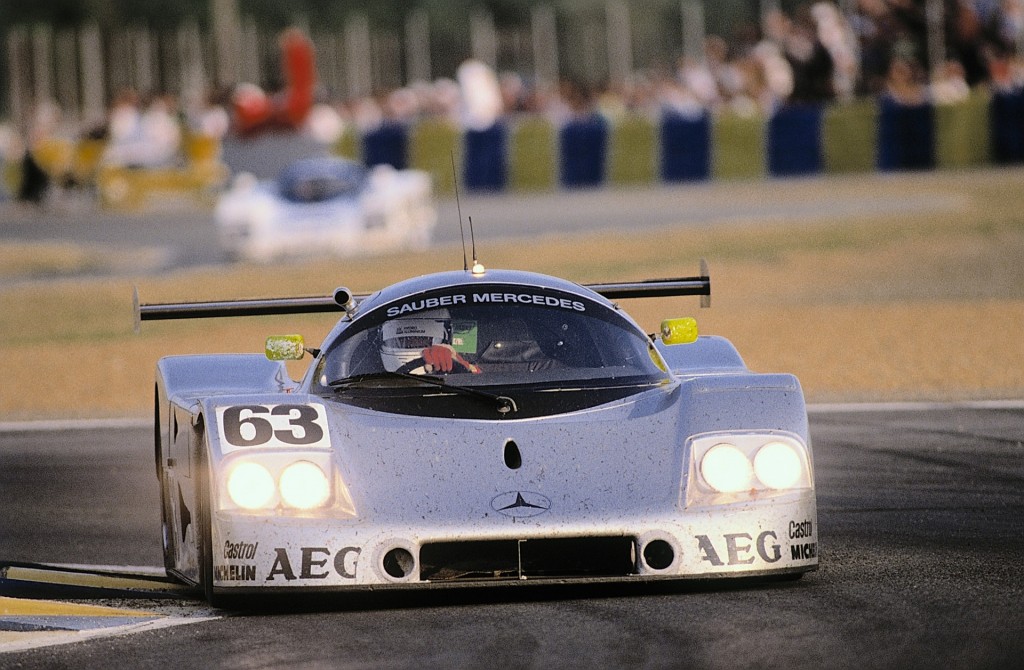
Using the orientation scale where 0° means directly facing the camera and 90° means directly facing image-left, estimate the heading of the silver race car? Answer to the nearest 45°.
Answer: approximately 0°

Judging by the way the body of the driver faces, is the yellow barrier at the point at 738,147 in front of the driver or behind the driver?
behind

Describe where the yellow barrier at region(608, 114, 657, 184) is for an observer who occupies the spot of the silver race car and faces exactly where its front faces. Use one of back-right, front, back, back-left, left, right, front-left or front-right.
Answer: back

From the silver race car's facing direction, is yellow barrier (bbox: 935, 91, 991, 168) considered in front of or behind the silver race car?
behind

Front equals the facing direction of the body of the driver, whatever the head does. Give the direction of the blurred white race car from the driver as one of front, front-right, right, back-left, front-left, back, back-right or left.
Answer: back

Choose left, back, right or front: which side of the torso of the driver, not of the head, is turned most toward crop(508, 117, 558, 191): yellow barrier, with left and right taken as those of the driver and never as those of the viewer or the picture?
back

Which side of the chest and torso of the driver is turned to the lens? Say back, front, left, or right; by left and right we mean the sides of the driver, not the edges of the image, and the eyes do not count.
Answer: front

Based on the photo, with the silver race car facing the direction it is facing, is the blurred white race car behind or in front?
behind

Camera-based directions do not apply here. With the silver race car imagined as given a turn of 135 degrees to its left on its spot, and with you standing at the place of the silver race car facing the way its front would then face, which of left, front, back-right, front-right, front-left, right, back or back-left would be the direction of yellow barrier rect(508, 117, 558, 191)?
front-left

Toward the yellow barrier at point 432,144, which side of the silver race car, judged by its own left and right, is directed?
back

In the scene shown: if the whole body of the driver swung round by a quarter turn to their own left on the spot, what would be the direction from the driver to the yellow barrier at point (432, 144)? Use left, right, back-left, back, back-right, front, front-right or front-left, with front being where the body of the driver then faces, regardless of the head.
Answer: left

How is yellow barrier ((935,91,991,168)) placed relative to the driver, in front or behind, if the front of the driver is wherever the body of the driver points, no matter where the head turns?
behind
